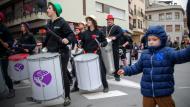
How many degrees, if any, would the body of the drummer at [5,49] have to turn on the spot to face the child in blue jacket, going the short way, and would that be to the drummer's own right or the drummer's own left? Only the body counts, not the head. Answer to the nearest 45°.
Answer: approximately 90° to the drummer's own left

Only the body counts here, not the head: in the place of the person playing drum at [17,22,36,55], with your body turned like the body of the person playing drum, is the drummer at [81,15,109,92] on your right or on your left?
on your left

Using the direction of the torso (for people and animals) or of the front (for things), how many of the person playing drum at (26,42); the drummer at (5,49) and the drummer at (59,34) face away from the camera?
0

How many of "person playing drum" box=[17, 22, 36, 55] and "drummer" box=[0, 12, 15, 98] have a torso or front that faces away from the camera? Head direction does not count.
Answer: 0

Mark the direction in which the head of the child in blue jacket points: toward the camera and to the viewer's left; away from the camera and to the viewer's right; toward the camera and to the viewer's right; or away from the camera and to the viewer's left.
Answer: toward the camera and to the viewer's left

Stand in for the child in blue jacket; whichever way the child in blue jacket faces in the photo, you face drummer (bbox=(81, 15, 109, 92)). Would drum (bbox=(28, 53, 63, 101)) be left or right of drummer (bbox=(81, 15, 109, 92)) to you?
left

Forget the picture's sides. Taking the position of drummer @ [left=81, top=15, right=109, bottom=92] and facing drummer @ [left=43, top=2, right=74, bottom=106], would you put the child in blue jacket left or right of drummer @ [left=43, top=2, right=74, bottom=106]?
left

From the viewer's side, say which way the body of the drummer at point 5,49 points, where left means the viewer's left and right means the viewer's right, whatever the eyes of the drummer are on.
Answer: facing the viewer and to the left of the viewer

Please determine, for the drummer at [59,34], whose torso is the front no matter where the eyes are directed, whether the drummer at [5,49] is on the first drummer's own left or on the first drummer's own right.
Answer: on the first drummer's own right

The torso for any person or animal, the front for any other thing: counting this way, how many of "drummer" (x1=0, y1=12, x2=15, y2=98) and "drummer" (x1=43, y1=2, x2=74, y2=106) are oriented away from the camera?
0

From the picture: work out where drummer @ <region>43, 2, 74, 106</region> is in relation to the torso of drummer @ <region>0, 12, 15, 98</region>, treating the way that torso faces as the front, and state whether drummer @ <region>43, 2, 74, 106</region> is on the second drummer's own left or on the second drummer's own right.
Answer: on the second drummer's own left

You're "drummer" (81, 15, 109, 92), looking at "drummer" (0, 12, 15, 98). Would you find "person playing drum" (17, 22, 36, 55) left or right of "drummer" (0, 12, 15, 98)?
right

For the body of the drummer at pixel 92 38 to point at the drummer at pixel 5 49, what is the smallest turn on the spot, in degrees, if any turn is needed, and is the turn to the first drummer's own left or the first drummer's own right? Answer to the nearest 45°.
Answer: approximately 45° to the first drummer's own right

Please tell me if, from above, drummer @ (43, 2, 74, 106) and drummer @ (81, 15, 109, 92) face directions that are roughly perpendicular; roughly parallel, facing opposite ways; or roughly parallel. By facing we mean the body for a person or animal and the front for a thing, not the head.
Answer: roughly parallel

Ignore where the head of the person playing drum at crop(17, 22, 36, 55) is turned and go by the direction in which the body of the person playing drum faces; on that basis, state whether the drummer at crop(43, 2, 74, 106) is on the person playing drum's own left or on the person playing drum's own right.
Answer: on the person playing drum's own left
